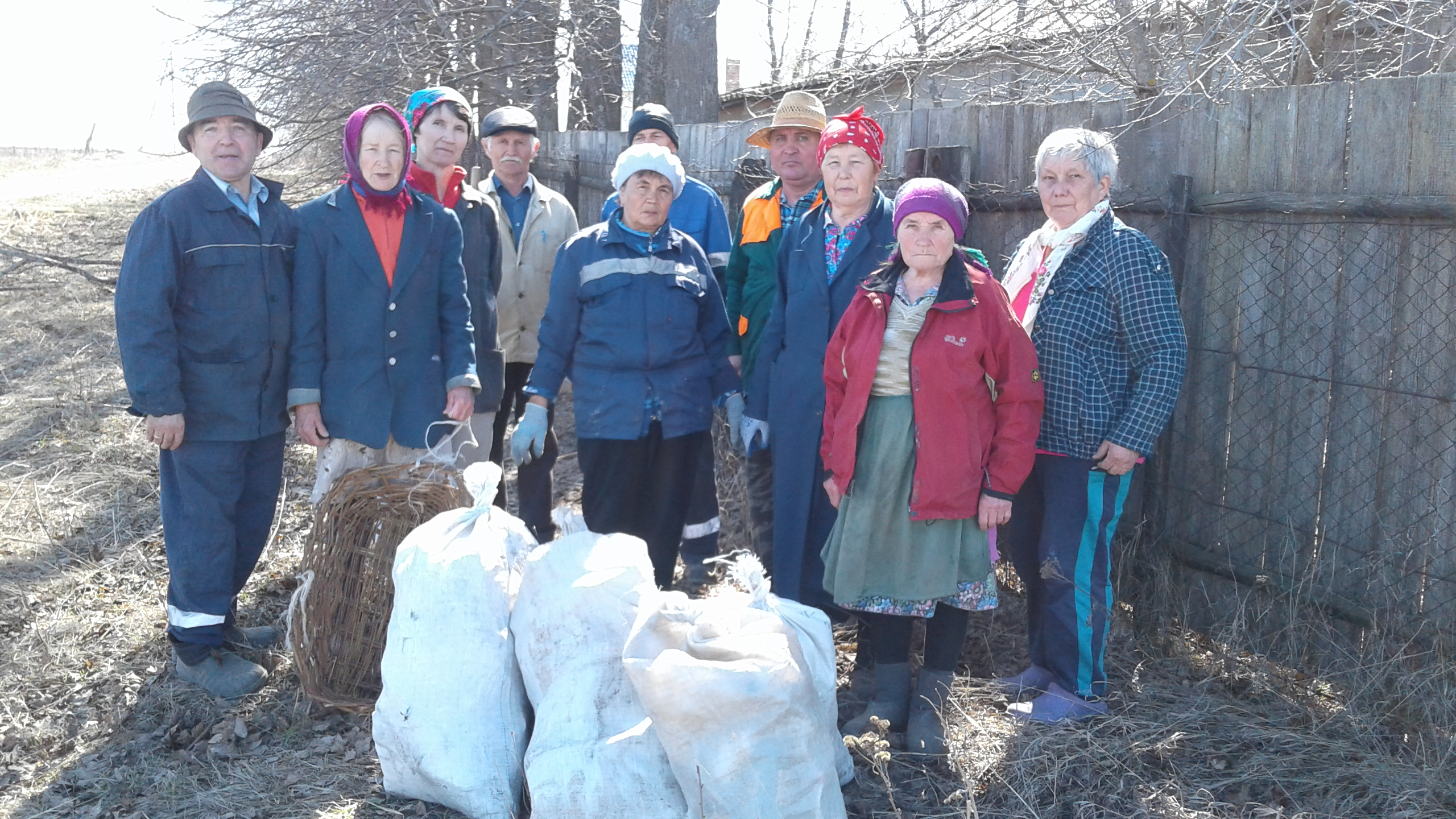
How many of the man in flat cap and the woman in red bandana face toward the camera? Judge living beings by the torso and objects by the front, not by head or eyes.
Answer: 2

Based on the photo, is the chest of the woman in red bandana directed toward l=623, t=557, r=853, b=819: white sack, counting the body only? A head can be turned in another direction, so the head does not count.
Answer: yes

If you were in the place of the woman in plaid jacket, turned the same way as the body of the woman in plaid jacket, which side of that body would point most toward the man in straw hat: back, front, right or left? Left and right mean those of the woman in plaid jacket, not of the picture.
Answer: right

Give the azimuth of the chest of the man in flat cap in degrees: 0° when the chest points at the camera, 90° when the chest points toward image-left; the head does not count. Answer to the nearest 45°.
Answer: approximately 0°

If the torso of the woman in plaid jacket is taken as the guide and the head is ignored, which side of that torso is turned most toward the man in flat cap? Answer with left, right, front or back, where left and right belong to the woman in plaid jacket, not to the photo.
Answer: right
